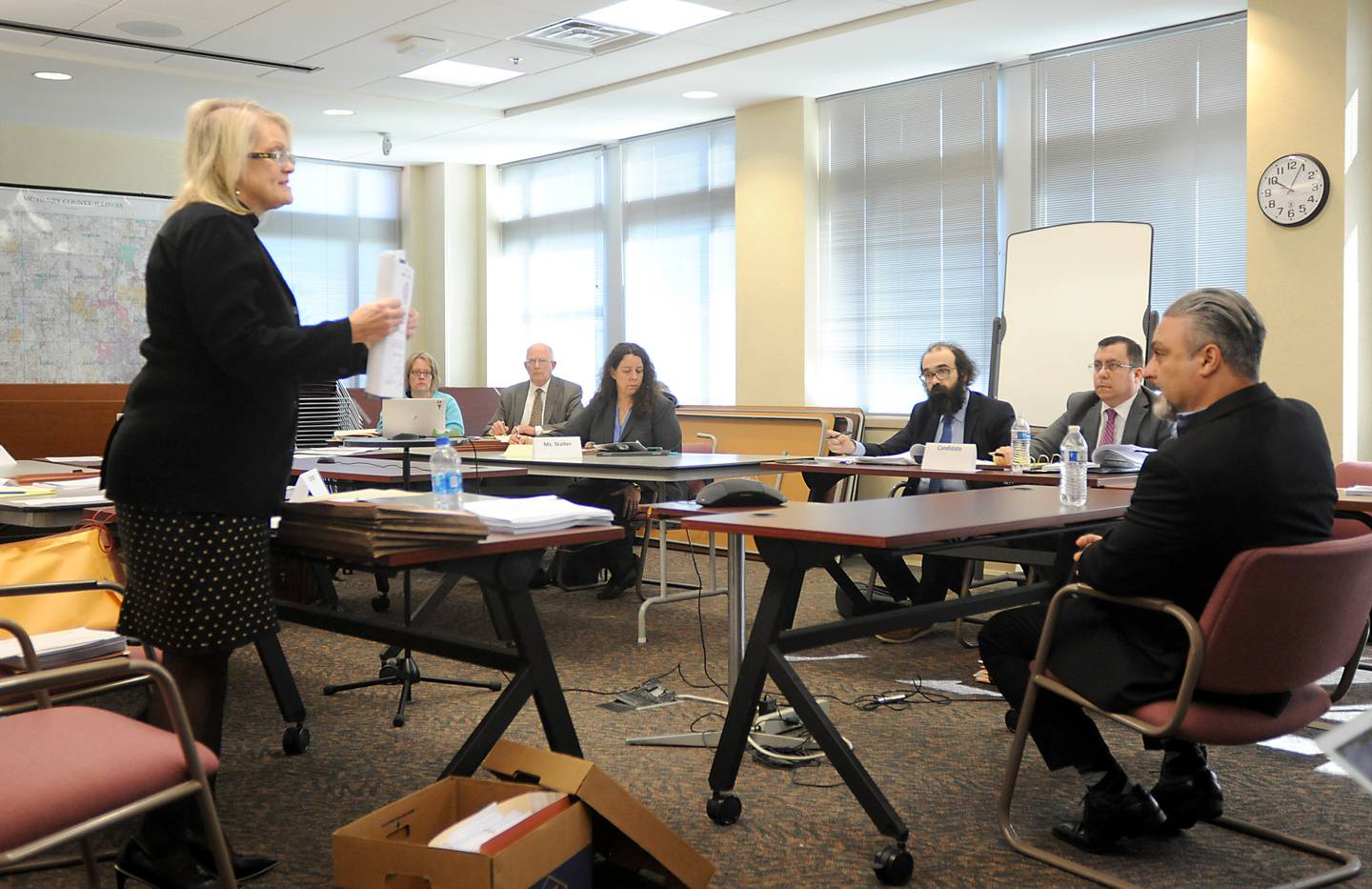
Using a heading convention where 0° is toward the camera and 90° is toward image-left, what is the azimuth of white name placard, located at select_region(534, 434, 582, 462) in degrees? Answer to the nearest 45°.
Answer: approximately 0°

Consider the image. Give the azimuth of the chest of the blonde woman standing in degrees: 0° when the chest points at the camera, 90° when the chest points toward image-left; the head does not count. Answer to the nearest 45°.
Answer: approximately 270°

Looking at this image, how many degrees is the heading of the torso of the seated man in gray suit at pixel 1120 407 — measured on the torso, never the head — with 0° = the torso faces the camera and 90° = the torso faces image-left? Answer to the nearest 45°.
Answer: approximately 45°

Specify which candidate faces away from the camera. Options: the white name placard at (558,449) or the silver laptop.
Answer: the silver laptop

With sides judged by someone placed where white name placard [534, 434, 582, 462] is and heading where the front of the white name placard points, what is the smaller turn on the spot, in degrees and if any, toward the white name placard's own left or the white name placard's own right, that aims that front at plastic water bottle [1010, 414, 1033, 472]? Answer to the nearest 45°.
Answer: approximately 90° to the white name placard's own left

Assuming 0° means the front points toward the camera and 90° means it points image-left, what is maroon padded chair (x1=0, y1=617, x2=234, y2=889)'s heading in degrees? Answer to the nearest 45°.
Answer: approximately 225°
